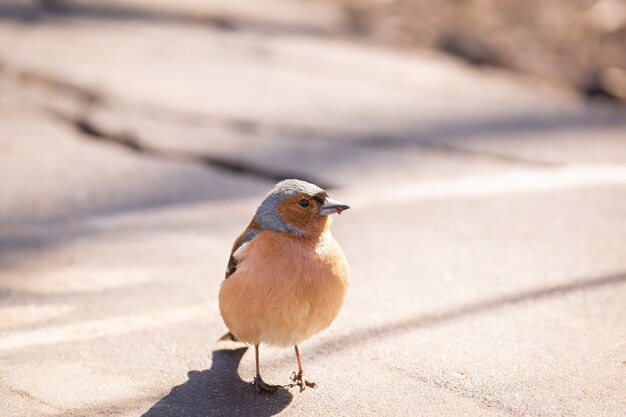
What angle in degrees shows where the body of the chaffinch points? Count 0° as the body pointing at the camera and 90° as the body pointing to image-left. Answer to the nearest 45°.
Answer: approximately 315°
